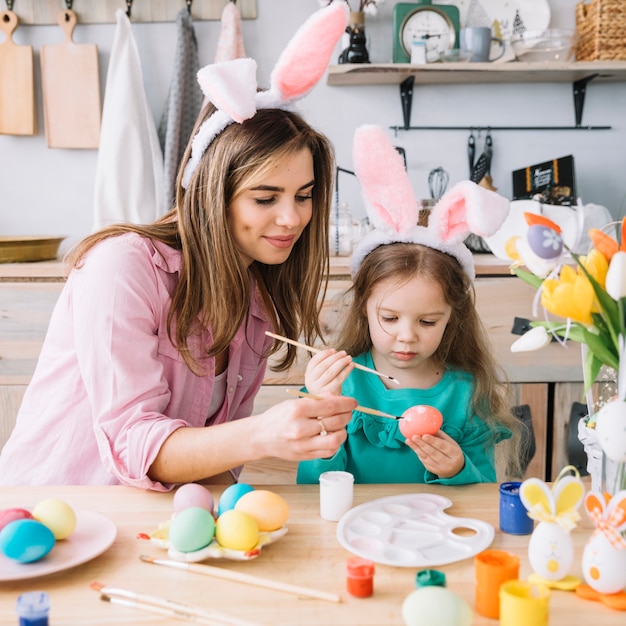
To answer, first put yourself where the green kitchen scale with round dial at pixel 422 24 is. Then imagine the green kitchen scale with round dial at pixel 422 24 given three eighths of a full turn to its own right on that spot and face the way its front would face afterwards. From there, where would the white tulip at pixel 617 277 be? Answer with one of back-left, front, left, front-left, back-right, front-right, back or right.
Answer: back-left

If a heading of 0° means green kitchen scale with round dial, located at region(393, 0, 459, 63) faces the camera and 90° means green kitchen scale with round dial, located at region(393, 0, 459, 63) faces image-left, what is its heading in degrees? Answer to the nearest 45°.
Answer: approximately 0°

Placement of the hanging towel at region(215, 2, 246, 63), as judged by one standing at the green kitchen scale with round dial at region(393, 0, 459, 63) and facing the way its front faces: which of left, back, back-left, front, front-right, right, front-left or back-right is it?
right

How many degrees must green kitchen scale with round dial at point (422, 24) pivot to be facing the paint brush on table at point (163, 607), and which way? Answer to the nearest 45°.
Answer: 0° — it already faces it

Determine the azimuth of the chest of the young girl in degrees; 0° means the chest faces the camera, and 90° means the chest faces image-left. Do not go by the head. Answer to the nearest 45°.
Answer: approximately 0°

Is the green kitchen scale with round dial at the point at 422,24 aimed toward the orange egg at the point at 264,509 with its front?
yes

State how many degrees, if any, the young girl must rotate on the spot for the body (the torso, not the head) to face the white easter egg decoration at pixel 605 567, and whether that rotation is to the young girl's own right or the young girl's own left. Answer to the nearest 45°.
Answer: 0° — they already face it

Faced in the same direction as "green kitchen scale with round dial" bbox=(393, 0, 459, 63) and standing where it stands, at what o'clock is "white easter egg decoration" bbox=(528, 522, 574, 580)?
The white easter egg decoration is roughly at 12 o'clock from the green kitchen scale with round dial.

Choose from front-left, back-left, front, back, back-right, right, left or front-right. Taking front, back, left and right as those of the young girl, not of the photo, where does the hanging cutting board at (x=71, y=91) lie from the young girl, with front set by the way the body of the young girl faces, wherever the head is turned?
back-right

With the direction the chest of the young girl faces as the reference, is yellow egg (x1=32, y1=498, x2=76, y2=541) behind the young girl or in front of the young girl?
in front
